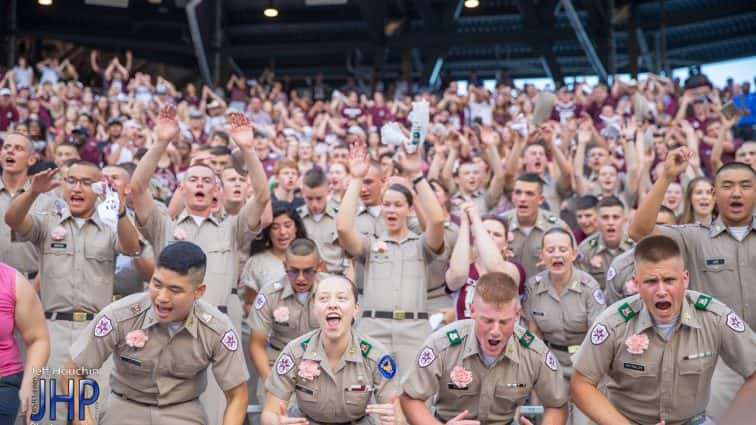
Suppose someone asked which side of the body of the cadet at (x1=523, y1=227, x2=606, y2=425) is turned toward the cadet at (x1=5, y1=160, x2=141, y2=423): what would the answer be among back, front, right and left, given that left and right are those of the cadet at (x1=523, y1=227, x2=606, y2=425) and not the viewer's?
right

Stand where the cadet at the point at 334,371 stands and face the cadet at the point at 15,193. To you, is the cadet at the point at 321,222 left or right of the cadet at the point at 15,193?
right

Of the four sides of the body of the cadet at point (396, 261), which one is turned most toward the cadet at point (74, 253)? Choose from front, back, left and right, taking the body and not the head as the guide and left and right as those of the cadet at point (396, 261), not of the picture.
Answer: right

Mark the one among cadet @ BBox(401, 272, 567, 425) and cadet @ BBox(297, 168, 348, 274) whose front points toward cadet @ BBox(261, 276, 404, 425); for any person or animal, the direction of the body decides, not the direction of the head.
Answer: cadet @ BBox(297, 168, 348, 274)

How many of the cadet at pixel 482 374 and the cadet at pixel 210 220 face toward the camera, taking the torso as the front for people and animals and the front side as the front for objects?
2

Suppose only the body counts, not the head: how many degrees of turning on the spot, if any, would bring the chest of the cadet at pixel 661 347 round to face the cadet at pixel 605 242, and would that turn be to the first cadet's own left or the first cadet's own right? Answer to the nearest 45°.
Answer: approximately 180°

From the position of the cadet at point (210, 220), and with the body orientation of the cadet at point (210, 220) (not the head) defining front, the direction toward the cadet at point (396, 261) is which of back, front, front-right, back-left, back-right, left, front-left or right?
left

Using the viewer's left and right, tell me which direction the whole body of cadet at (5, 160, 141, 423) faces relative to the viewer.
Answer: facing the viewer

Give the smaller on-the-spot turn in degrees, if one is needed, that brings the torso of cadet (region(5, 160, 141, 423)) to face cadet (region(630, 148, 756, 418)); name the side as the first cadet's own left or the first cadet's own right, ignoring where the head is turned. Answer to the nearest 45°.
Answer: approximately 45° to the first cadet's own left
